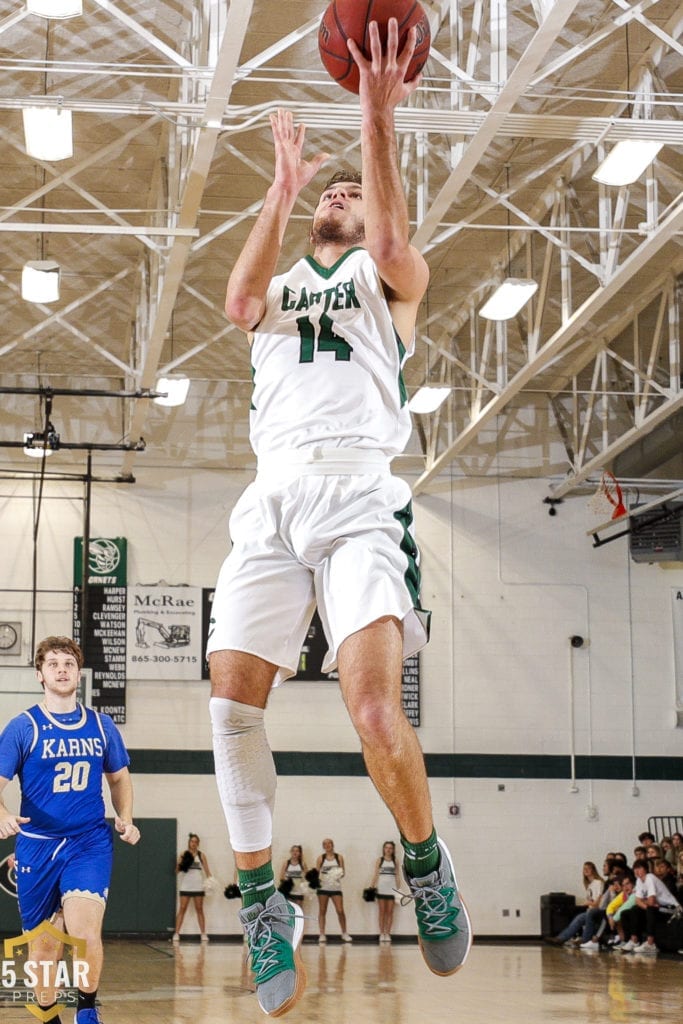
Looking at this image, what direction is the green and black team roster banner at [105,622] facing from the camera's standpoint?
toward the camera

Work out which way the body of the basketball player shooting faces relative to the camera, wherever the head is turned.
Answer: toward the camera

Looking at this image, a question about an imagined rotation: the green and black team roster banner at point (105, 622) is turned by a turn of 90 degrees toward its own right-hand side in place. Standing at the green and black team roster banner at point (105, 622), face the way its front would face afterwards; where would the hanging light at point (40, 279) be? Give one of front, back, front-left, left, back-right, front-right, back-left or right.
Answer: left

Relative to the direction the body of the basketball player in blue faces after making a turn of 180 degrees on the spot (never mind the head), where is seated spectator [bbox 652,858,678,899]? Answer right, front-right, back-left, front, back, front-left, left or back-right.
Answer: front-right

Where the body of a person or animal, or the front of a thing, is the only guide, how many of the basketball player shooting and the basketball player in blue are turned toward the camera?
2

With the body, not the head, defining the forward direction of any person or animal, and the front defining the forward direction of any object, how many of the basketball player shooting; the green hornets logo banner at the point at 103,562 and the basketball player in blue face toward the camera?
3

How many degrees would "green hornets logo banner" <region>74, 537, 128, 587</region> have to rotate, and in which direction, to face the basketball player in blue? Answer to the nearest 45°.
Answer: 0° — it already faces them

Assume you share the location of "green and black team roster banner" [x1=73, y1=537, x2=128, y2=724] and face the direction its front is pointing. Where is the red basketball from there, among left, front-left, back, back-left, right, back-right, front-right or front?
front

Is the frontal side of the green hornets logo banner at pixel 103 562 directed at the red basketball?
yes

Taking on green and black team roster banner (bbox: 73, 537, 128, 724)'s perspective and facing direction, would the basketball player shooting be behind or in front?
in front

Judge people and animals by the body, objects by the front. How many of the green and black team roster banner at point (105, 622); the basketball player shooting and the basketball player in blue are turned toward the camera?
3

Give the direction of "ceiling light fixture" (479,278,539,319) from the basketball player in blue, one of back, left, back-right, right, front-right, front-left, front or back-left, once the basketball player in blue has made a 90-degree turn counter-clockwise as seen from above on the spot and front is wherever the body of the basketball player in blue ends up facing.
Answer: front-left

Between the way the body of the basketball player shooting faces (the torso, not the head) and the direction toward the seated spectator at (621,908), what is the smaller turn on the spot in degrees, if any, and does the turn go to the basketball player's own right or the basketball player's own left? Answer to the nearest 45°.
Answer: approximately 180°
